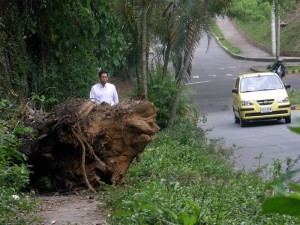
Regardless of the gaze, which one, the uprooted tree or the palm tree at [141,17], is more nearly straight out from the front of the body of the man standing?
the uprooted tree

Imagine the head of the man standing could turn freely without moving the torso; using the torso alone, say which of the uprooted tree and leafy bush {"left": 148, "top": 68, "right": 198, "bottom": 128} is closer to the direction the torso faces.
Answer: the uprooted tree

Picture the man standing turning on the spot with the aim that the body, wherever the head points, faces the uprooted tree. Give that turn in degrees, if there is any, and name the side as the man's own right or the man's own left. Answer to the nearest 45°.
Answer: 0° — they already face it

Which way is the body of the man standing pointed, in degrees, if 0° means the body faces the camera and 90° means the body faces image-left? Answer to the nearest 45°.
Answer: approximately 0°

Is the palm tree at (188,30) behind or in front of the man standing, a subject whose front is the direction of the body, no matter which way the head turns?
behind
